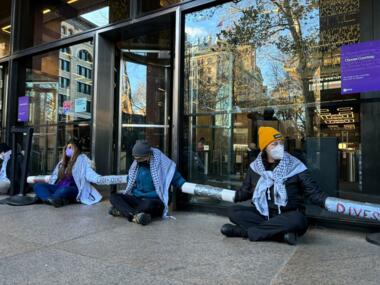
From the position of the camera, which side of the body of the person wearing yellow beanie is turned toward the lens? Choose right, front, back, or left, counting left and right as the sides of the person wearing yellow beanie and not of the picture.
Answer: front

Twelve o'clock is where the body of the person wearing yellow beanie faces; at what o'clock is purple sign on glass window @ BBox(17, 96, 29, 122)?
The purple sign on glass window is roughly at 4 o'clock from the person wearing yellow beanie.

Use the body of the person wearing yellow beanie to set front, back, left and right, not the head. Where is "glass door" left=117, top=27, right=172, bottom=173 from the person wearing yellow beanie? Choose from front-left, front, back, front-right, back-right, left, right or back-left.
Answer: back-right

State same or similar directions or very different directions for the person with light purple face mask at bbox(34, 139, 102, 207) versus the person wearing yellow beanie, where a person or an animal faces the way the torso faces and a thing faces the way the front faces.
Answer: same or similar directions

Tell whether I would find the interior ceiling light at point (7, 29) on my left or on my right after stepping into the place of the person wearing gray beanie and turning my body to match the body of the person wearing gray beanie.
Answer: on my right

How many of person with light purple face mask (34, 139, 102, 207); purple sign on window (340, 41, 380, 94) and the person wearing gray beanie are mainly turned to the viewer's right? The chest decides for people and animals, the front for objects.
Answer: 0

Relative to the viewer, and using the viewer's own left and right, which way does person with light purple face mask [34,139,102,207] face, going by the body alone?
facing the viewer and to the left of the viewer

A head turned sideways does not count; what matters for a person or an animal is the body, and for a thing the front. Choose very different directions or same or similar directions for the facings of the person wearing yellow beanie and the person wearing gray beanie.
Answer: same or similar directions

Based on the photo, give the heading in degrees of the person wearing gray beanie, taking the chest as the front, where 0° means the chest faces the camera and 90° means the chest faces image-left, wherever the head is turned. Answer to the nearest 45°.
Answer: approximately 45°

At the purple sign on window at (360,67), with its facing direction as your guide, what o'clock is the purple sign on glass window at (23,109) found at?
the purple sign on glass window at (23,109) is roughly at 2 o'clock from the purple sign on window at (360,67).

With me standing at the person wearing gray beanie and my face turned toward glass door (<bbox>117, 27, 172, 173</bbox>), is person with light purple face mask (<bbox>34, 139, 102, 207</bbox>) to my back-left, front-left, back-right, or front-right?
front-left

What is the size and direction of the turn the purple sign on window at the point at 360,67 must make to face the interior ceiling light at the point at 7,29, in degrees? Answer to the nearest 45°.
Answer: approximately 45° to its right

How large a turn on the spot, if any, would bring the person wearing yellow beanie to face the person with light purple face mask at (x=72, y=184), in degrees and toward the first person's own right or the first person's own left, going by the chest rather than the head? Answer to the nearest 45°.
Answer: approximately 135° to the first person's own right

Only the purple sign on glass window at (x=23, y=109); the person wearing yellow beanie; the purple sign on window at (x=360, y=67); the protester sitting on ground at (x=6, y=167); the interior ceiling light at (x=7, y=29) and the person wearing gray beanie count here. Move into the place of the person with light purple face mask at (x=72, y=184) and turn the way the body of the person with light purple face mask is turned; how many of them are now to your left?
3

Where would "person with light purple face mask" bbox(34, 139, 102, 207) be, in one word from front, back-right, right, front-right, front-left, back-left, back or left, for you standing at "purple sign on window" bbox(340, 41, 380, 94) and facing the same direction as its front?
front-right

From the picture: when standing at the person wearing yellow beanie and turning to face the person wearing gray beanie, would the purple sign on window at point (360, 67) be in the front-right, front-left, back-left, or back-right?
back-right

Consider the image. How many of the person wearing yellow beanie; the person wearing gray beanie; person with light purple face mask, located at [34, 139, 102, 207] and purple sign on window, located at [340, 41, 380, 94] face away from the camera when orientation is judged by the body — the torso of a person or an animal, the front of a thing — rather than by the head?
0
